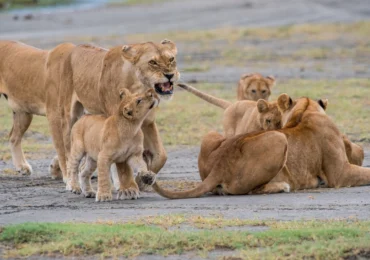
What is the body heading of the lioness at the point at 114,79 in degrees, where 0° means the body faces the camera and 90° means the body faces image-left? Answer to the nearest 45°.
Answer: approximately 315°

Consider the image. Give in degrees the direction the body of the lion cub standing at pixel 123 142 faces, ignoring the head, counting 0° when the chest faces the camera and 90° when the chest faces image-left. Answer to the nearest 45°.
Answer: approximately 315°

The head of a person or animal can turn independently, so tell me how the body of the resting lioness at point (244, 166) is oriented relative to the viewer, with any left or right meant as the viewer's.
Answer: facing away from the viewer and to the right of the viewer

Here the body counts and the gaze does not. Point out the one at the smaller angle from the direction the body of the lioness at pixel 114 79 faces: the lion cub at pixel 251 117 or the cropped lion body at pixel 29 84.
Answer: the lion cub

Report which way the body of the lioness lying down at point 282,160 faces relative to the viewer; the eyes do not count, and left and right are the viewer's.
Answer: facing away from the viewer and to the right of the viewer

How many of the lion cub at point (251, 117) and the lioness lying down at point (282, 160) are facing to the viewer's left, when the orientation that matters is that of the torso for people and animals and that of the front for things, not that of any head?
0

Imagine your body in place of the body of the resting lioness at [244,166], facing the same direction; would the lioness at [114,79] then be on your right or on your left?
on your left

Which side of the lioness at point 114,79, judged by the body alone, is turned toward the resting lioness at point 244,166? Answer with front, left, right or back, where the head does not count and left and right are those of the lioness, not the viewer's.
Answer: front

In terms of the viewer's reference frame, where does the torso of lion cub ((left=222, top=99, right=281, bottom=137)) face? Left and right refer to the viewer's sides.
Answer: facing the viewer and to the right of the viewer

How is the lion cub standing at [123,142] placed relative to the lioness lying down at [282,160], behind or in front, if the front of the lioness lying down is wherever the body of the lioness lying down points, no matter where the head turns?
behind
